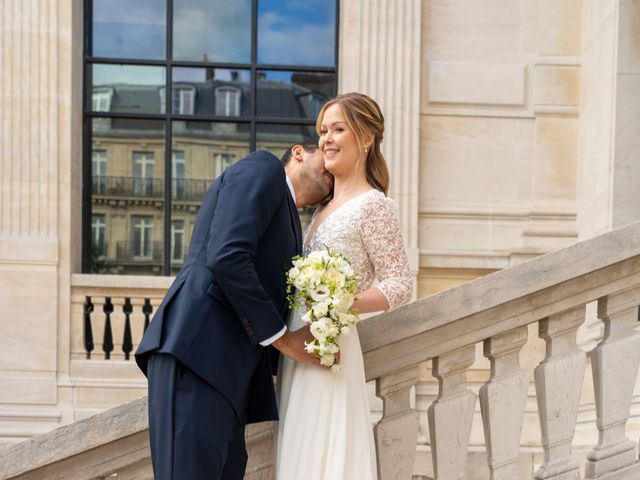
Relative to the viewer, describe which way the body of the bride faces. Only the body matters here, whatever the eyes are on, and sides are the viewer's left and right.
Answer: facing the viewer and to the left of the viewer

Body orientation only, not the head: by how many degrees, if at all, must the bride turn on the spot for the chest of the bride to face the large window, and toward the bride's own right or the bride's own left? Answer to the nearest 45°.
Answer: approximately 135° to the bride's own right

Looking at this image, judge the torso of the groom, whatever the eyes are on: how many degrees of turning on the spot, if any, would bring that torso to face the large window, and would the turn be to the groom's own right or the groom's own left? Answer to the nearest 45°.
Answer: approximately 90° to the groom's own left

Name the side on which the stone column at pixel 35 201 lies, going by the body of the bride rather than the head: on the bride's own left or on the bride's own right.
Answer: on the bride's own right

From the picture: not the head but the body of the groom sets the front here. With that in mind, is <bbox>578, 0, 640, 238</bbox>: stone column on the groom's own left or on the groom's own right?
on the groom's own left

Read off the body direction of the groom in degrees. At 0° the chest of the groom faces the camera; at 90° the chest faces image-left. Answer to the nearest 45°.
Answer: approximately 270°

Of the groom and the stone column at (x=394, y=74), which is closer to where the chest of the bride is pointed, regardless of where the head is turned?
the groom

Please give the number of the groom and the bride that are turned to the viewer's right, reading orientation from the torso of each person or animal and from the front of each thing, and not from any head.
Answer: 1

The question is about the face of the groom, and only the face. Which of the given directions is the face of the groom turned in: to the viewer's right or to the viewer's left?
to the viewer's right

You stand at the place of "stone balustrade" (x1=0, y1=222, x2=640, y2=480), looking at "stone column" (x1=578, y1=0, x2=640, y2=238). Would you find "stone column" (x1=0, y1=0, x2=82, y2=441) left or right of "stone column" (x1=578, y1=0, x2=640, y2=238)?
left
